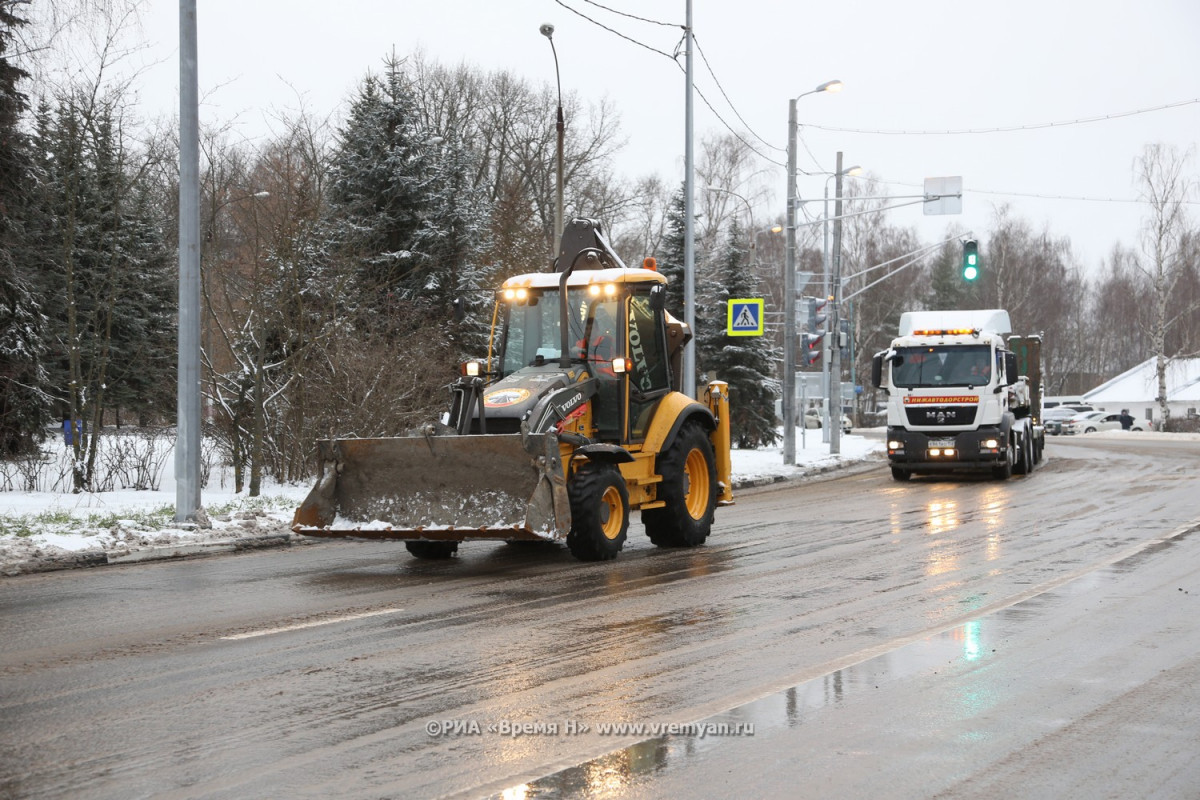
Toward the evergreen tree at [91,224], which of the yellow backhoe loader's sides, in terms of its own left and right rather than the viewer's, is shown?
right

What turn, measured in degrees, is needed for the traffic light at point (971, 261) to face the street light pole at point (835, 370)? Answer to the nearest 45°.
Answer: approximately 135° to its right

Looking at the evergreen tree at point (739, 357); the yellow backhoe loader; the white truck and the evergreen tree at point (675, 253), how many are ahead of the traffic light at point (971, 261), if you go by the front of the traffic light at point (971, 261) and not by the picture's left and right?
2

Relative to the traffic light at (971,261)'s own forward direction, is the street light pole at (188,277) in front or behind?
in front

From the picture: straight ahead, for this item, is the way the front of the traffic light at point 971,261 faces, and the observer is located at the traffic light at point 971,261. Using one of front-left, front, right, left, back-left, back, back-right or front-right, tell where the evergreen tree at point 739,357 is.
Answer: back-right

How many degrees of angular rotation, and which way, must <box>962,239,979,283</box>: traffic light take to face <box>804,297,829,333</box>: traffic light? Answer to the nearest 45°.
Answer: approximately 90° to its right

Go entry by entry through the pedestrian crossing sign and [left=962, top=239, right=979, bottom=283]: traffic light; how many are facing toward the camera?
2

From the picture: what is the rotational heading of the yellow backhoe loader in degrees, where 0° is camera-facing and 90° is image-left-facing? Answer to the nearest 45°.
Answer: approximately 45°

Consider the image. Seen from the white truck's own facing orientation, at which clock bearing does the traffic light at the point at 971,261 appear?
The traffic light is roughly at 6 o'clock from the white truck.

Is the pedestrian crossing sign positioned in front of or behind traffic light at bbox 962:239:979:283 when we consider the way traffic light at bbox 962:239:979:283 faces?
in front

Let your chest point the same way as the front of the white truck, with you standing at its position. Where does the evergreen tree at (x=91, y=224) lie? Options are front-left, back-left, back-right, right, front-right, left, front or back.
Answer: front-right

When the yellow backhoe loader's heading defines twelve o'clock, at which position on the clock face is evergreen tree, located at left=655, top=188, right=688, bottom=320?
The evergreen tree is roughly at 5 o'clock from the yellow backhoe loader.

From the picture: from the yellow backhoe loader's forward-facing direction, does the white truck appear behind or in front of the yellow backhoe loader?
behind

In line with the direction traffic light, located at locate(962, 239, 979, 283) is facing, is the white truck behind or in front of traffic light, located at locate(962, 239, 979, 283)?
in front

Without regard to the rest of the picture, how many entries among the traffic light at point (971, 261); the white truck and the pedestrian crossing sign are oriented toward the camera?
3
